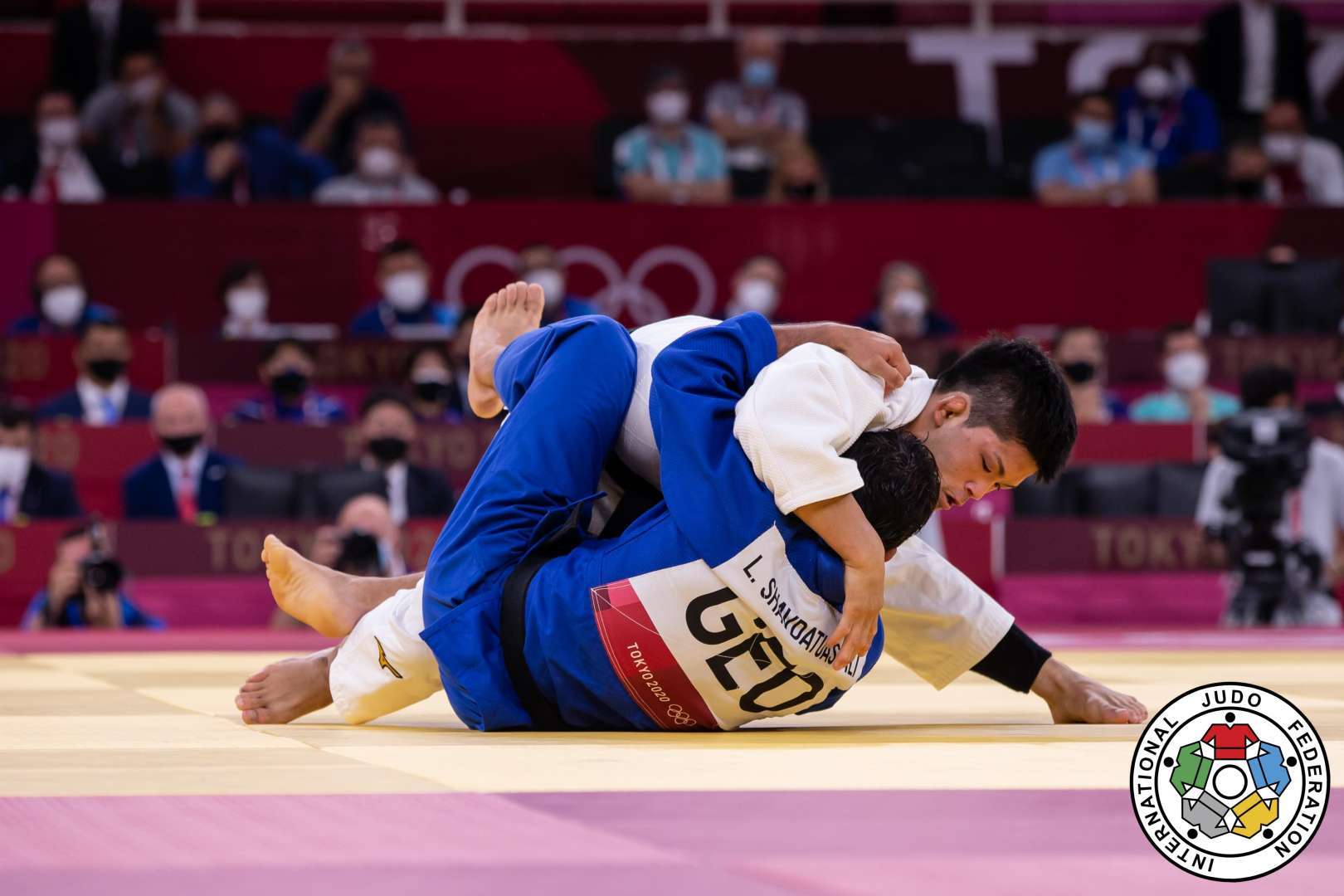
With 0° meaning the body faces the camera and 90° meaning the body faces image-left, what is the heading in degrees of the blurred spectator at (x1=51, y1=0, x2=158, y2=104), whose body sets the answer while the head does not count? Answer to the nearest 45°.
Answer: approximately 0°

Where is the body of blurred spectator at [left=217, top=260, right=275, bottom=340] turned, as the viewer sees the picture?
toward the camera

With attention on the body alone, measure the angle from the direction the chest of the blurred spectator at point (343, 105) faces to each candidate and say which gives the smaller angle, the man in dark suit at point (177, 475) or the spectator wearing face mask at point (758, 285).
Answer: the man in dark suit

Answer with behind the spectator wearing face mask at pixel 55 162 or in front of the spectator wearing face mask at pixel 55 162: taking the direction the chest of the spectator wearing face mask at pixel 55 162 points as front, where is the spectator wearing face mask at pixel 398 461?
in front

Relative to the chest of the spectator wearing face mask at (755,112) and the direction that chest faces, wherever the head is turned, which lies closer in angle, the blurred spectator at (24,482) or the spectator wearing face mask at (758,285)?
the spectator wearing face mask

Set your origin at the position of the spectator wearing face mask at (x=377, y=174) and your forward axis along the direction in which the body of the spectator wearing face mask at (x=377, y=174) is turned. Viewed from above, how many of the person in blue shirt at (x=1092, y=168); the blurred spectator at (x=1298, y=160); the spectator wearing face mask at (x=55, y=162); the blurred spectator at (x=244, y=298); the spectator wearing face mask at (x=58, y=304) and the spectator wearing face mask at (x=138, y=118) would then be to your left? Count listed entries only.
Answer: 2

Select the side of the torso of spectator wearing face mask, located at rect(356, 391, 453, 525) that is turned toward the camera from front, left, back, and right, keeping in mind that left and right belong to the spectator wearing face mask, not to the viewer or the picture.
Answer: front

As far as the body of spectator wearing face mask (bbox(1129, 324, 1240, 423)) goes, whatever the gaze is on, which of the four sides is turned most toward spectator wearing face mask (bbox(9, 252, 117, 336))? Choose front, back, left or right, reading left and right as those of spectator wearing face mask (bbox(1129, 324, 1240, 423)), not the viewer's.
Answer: right

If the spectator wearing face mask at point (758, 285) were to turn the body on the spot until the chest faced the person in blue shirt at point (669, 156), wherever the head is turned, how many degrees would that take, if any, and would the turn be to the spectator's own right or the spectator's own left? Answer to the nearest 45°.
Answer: approximately 180°

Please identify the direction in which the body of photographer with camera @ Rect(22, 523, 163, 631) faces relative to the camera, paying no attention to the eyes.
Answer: toward the camera

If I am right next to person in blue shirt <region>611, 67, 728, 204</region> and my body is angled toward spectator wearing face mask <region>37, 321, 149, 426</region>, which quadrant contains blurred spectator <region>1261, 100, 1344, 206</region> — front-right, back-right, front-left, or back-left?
back-left
